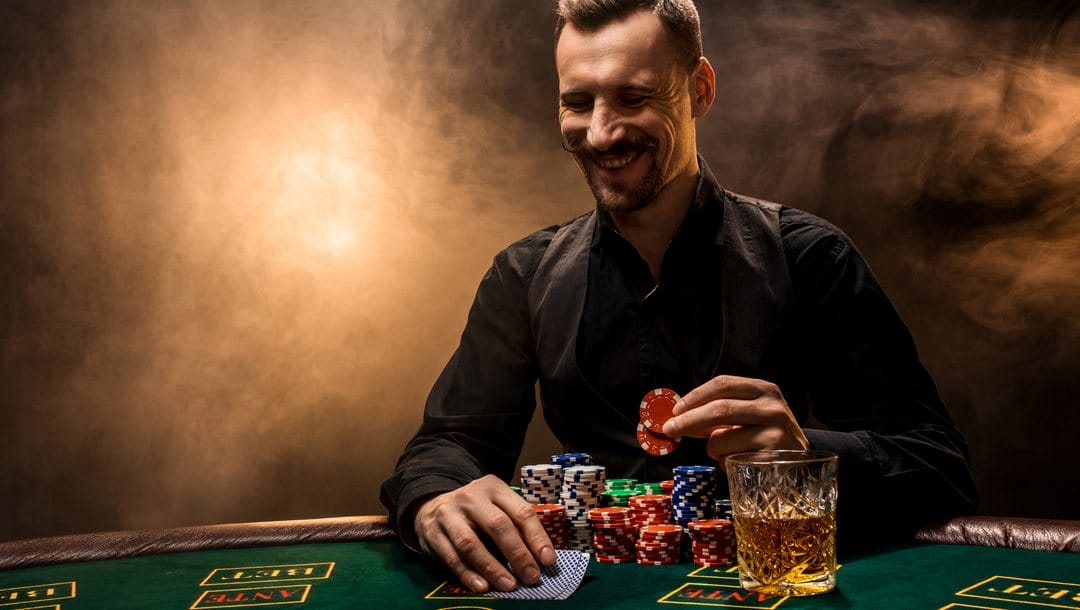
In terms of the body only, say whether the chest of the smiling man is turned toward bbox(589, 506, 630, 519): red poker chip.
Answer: yes

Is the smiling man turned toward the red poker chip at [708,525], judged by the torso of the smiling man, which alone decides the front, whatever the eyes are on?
yes

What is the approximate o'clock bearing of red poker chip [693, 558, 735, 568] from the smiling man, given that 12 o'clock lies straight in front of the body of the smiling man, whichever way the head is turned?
The red poker chip is roughly at 12 o'clock from the smiling man.

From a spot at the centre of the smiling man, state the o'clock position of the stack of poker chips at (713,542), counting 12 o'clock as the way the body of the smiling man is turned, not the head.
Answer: The stack of poker chips is roughly at 12 o'clock from the smiling man.

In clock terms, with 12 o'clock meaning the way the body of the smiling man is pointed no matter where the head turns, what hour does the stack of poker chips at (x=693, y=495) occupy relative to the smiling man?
The stack of poker chips is roughly at 12 o'clock from the smiling man.

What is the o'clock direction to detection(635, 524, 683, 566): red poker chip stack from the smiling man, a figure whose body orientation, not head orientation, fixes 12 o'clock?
The red poker chip stack is roughly at 12 o'clock from the smiling man.

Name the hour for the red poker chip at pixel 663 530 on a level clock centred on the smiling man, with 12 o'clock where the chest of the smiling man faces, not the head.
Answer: The red poker chip is roughly at 12 o'clock from the smiling man.

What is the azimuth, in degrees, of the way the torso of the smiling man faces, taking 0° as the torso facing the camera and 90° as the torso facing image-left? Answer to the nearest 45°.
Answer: approximately 0°
